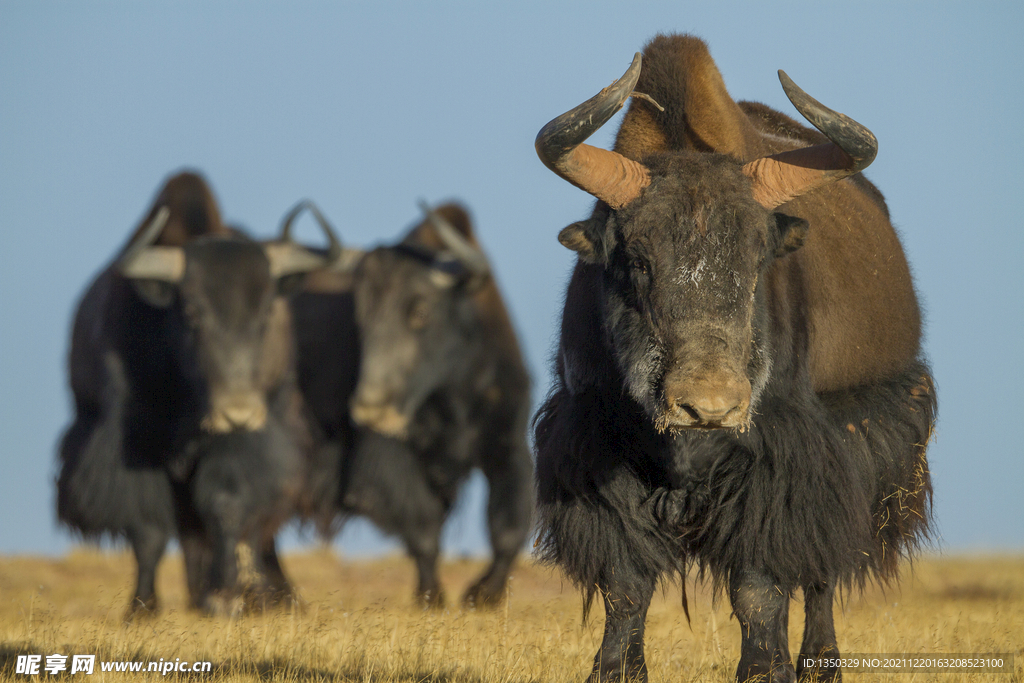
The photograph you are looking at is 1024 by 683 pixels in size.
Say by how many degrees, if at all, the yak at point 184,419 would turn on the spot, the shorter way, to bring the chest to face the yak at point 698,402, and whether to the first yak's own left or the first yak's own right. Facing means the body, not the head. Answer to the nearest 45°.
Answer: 0° — it already faces it

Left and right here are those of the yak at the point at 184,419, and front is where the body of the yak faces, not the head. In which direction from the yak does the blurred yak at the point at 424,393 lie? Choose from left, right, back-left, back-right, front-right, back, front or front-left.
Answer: back-left

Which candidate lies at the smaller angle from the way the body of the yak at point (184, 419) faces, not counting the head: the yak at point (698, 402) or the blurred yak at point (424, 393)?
the yak

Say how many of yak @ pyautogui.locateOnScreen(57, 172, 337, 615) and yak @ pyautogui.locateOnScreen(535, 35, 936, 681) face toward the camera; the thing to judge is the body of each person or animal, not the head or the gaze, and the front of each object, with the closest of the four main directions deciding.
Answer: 2

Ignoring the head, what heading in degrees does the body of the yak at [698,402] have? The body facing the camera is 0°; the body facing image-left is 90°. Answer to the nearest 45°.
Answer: approximately 0°

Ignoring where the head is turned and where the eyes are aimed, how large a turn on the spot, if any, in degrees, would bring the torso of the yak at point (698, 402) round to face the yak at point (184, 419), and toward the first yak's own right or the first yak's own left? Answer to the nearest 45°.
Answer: approximately 135° to the first yak's own right
